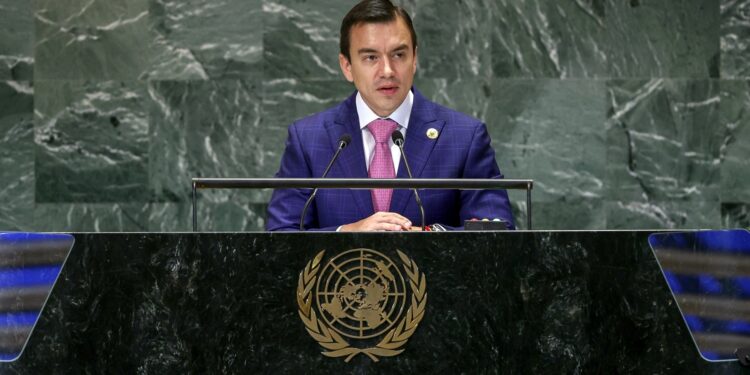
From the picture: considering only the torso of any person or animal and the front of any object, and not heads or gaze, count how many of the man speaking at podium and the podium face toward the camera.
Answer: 2

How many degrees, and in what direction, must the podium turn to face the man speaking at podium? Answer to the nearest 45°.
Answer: approximately 180°

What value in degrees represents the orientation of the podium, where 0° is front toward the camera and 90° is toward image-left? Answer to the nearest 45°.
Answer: approximately 0°

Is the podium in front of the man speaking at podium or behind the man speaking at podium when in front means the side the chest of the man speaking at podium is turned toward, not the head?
in front
